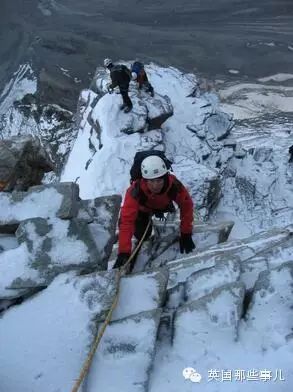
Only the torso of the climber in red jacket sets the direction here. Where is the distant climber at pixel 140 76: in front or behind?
behind

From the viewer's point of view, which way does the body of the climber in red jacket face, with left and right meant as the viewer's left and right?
facing the viewer

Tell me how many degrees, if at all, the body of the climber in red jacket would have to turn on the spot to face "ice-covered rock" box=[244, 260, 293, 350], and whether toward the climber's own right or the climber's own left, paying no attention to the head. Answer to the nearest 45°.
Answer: approximately 45° to the climber's own left

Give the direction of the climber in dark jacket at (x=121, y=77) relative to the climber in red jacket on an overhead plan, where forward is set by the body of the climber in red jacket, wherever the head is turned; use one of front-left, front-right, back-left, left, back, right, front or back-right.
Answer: back

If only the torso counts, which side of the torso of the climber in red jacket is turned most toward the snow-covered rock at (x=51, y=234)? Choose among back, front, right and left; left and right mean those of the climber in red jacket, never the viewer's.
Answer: right

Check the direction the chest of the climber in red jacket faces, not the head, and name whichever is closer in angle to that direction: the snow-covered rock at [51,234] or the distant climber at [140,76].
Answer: the snow-covered rock
